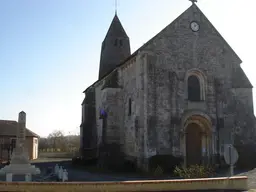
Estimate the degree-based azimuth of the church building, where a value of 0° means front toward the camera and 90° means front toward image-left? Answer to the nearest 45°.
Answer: approximately 315°

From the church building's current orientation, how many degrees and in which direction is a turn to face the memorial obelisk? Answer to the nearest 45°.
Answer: approximately 90° to its right
